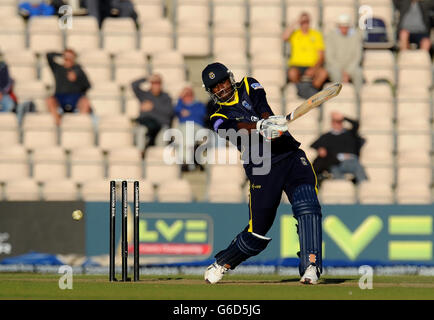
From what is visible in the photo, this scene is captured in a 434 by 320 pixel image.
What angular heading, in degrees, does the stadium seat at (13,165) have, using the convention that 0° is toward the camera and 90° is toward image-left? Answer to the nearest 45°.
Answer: approximately 0°

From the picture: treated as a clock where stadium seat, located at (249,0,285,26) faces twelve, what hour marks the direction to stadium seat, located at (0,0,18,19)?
stadium seat, located at (0,0,18,19) is roughly at 3 o'clock from stadium seat, located at (249,0,285,26).

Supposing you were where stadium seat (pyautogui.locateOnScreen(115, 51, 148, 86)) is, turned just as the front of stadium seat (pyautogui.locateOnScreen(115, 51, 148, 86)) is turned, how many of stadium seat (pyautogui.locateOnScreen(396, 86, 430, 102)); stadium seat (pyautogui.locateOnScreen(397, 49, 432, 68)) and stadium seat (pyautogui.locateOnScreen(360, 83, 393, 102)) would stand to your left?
3

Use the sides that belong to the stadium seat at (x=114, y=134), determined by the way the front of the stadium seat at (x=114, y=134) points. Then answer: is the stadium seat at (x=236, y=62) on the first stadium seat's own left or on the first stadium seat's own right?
on the first stadium seat's own left

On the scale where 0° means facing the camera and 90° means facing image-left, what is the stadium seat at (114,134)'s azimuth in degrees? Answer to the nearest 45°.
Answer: approximately 0°

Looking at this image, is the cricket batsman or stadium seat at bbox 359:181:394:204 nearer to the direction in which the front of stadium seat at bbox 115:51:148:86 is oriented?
the cricket batsman

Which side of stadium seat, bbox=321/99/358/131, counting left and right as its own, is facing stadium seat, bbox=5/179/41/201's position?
right

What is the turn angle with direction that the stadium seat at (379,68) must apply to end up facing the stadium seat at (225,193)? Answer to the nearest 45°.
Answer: approximately 45° to its right
